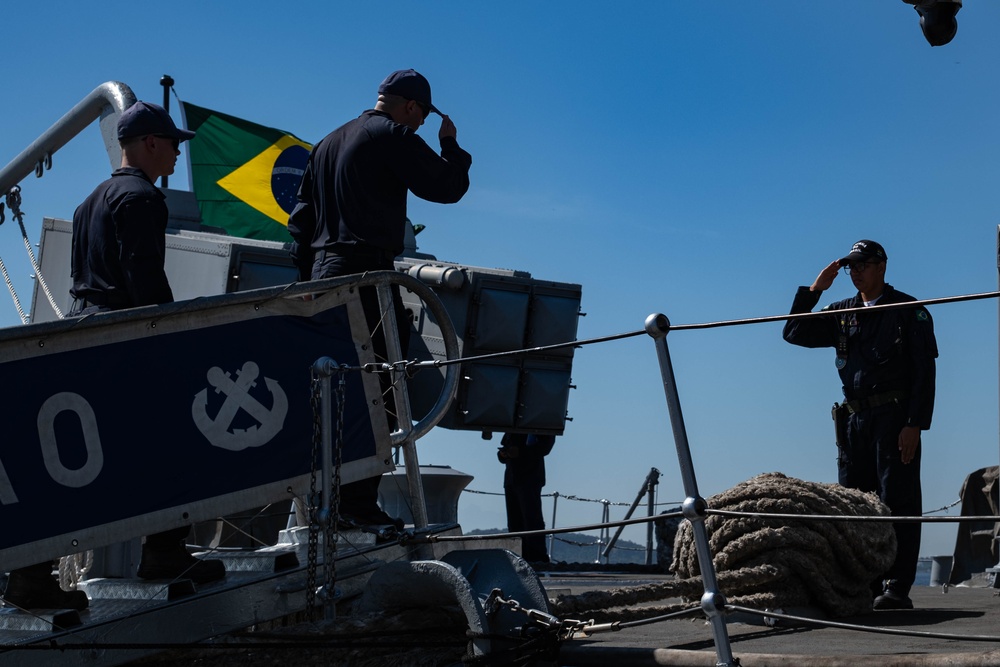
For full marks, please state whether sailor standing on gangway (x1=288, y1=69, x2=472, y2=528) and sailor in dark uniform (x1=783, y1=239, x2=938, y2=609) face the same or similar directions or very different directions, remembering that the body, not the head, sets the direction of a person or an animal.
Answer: very different directions

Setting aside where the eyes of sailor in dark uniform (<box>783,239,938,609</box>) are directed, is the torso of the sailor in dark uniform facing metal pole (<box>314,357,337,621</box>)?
yes

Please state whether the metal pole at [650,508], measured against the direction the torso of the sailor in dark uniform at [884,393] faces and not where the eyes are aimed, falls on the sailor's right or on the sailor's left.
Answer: on the sailor's right

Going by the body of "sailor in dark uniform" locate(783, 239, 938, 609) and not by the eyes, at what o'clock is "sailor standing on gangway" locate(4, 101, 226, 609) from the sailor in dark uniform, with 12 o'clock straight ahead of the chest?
The sailor standing on gangway is roughly at 12 o'clock from the sailor in dark uniform.

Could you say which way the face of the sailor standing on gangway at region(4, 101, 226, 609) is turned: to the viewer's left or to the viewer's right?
to the viewer's right

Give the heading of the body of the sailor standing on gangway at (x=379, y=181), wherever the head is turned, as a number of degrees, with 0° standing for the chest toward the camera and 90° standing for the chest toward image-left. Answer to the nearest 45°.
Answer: approximately 225°

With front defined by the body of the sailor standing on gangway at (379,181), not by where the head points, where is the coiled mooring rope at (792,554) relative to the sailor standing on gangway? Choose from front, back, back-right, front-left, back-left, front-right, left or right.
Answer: front-right

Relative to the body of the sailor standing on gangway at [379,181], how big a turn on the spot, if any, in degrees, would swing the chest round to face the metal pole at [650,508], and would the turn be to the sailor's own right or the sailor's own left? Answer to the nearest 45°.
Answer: approximately 45° to the sailor's own left
